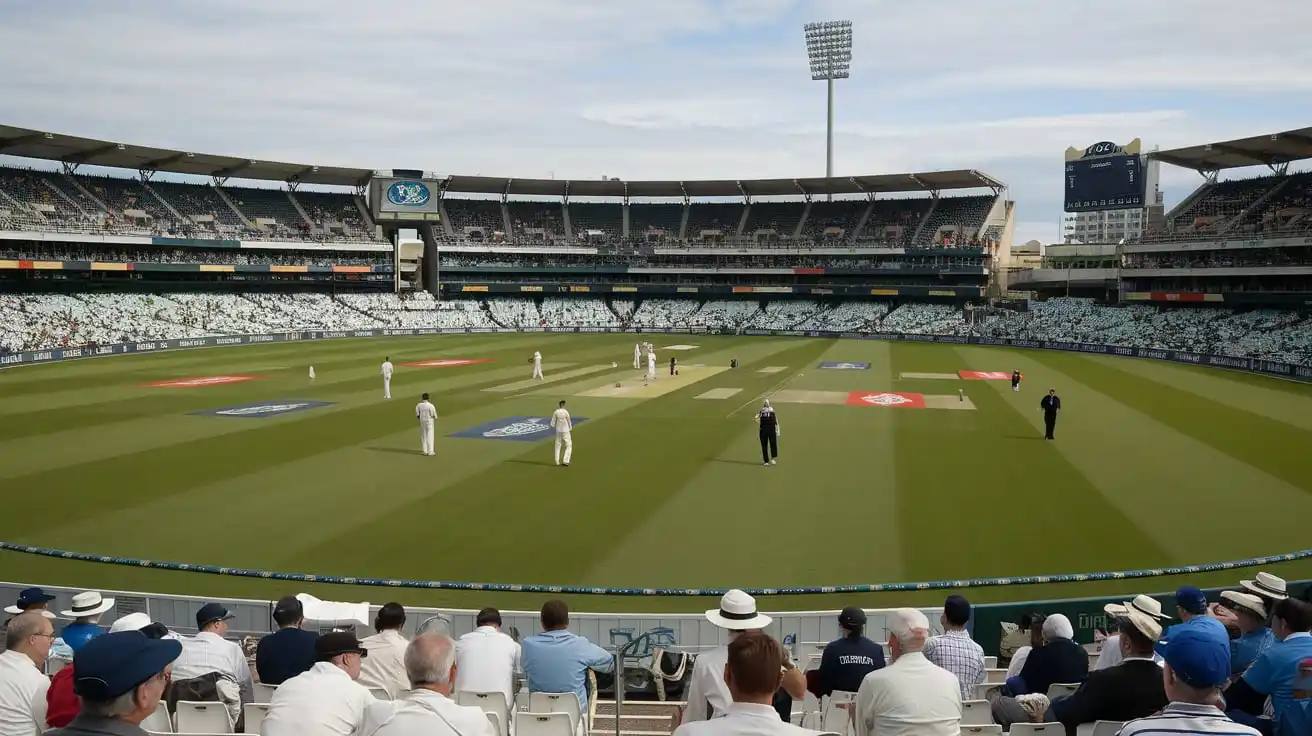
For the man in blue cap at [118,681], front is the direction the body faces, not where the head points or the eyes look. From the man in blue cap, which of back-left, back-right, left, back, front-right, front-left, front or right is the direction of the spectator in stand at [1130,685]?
front-right

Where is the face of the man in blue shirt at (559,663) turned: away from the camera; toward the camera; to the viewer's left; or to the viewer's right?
away from the camera

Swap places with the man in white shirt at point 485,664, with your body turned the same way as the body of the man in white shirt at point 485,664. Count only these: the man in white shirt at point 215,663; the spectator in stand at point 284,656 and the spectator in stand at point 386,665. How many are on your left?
3

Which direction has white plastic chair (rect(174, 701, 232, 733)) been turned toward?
away from the camera

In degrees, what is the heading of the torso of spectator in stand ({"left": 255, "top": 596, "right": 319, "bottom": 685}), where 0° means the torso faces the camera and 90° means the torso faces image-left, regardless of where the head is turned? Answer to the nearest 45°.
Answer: approximately 180°

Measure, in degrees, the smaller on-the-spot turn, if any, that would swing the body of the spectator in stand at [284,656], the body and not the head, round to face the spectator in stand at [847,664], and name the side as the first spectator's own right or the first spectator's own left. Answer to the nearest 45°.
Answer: approximately 135° to the first spectator's own right

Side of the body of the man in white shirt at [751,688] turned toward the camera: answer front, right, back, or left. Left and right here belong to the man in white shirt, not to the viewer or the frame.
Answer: back

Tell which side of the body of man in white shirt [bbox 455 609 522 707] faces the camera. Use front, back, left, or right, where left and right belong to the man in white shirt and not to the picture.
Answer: back

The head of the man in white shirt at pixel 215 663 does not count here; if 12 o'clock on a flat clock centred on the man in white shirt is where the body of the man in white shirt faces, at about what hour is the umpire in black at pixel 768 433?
The umpire in black is roughly at 12 o'clock from the man in white shirt.

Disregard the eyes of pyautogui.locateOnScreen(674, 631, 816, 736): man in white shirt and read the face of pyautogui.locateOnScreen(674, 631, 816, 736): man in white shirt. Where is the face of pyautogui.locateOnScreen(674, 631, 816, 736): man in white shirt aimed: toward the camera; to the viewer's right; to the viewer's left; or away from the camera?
away from the camera

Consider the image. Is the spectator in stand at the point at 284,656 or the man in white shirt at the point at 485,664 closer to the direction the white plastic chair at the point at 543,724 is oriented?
the man in white shirt

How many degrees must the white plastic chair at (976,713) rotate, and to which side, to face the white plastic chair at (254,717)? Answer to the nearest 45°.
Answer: approximately 90° to its left

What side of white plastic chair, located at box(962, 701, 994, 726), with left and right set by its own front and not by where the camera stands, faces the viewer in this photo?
back

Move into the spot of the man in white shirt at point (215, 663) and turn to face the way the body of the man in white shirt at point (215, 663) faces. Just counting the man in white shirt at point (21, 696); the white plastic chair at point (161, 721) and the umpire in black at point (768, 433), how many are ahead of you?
1

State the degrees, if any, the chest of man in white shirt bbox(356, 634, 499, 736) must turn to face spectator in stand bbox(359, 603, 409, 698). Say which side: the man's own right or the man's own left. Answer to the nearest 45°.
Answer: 0° — they already face them

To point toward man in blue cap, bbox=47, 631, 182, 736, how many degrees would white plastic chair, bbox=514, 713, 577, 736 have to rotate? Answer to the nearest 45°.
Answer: approximately 135° to its left

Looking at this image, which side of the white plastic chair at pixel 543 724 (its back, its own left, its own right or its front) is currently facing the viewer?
back
